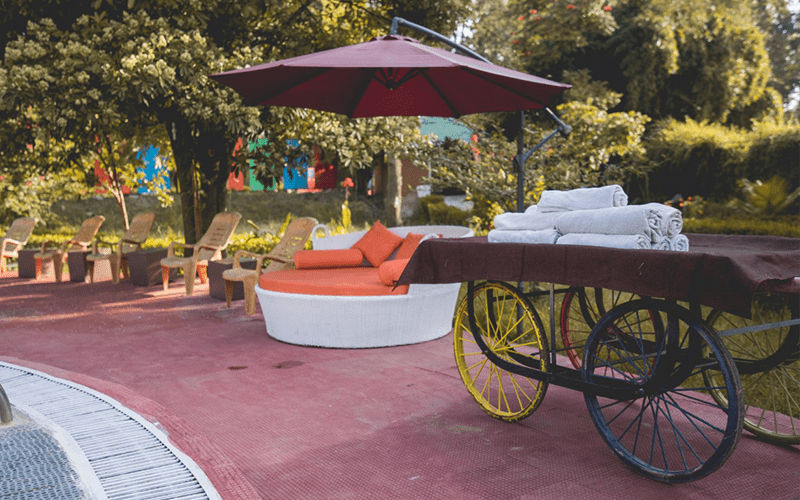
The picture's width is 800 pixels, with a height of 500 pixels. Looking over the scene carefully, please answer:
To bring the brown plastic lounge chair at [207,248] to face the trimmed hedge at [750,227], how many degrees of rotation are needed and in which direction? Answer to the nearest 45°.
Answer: approximately 135° to its left

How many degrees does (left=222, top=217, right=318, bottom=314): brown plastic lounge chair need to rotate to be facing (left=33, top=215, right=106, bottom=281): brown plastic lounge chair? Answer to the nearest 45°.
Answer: approximately 90° to its right

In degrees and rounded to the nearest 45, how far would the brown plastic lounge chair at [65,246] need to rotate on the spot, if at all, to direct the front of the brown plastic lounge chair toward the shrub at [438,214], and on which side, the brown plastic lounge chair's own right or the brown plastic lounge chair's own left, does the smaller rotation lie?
approximately 135° to the brown plastic lounge chair's own left

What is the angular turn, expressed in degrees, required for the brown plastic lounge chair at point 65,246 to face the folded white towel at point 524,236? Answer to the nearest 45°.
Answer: approximately 45° to its left

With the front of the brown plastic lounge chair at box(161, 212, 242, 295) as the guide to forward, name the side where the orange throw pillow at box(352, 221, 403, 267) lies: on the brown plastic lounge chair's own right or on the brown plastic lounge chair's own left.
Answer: on the brown plastic lounge chair's own left

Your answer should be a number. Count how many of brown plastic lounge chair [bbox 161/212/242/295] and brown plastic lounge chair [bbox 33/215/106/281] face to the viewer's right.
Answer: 0

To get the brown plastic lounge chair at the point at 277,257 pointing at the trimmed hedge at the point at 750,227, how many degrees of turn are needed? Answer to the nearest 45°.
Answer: approximately 135° to its left

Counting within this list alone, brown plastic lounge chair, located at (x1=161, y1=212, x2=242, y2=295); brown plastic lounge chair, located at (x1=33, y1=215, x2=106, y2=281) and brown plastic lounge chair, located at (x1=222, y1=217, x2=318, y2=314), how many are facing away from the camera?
0
